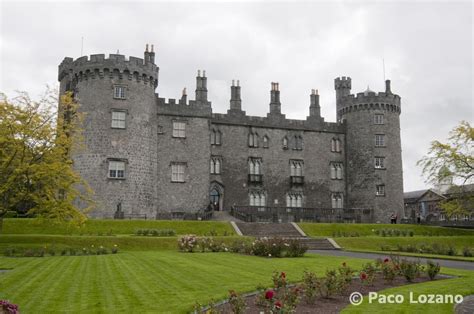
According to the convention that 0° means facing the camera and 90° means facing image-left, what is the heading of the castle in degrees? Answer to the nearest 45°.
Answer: approximately 315°

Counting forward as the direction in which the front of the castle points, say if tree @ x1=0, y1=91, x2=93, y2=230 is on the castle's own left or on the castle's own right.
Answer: on the castle's own right

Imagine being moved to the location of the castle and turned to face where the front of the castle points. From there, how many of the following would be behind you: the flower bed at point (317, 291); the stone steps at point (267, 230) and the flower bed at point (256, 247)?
0

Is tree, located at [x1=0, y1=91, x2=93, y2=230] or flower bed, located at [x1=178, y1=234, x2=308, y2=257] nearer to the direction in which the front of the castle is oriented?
the flower bed

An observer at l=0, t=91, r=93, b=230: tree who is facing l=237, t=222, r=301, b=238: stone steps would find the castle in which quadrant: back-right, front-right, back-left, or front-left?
front-left

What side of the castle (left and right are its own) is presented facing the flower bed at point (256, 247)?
front

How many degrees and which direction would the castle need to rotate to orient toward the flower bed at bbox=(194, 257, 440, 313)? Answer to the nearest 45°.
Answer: approximately 45° to its right

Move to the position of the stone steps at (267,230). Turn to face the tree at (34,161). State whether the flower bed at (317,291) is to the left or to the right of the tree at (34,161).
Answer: left

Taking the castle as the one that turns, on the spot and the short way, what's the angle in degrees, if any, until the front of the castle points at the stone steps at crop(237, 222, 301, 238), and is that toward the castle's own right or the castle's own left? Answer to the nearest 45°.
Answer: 0° — it already faces it

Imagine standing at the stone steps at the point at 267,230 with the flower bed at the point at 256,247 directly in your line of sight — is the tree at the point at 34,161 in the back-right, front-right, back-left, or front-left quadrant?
front-right
